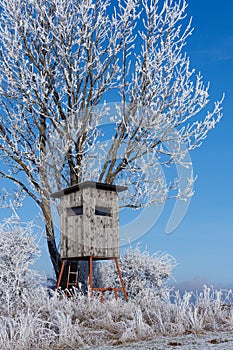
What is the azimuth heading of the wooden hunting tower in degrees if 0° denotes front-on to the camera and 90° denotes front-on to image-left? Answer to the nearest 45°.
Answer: approximately 315°
